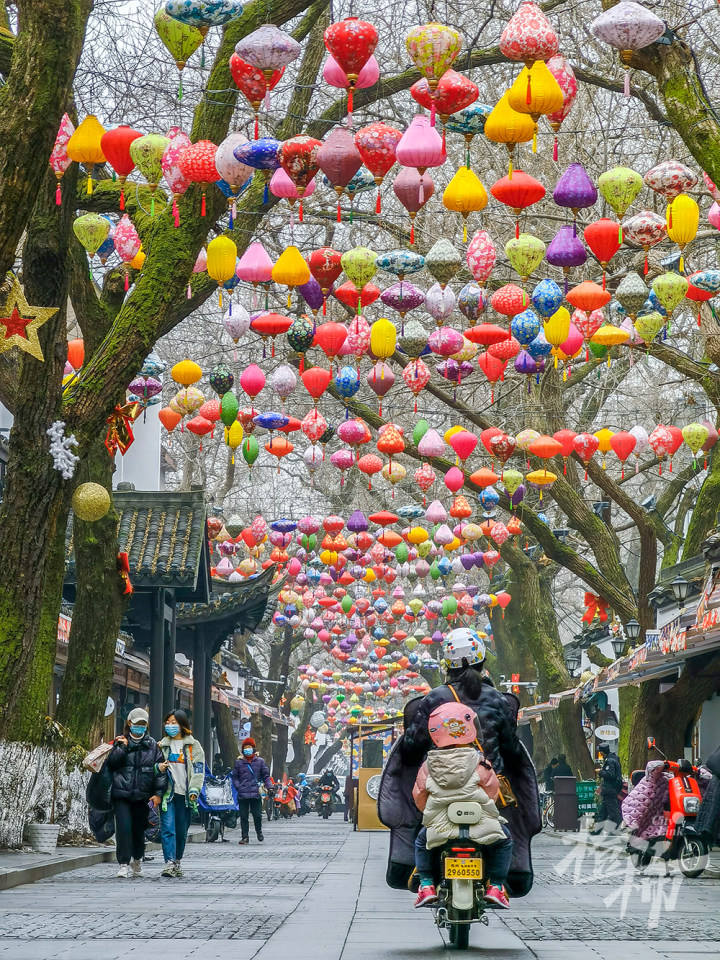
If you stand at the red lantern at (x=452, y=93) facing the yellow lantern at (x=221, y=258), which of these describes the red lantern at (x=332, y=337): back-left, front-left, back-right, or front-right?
front-right

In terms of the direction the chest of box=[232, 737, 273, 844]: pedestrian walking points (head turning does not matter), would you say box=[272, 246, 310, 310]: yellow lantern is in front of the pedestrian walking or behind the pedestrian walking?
in front

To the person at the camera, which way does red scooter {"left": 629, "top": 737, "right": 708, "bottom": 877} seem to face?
facing the viewer and to the right of the viewer

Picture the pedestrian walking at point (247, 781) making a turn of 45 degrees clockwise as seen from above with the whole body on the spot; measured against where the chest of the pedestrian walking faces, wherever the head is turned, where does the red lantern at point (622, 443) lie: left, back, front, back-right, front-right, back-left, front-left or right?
left

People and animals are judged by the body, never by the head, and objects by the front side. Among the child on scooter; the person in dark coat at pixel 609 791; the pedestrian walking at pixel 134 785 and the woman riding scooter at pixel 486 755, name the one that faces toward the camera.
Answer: the pedestrian walking

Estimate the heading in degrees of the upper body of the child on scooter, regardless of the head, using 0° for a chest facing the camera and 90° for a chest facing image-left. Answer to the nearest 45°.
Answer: approximately 180°

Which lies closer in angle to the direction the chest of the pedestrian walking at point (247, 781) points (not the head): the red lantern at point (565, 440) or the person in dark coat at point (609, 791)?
the red lantern

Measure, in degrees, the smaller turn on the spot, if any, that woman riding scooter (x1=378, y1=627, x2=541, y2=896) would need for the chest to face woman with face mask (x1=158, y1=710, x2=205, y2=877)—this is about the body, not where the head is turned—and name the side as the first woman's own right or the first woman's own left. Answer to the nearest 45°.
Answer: approximately 45° to the first woman's own left

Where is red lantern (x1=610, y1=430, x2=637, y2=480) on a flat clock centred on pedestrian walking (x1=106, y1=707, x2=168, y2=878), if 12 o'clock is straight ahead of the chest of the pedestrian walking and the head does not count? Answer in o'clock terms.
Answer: The red lantern is roughly at 8 o'clock from the pedestrian walking.

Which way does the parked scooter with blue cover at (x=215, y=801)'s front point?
toward the camera

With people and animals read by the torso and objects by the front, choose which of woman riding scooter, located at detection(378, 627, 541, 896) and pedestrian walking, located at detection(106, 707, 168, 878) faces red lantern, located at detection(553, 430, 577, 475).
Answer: the woman riding scooter

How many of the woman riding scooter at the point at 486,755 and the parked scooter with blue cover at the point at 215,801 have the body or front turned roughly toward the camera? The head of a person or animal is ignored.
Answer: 1

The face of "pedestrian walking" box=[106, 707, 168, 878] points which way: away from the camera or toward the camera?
toward the camera

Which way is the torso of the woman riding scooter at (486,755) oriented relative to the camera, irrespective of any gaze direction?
away from the camera

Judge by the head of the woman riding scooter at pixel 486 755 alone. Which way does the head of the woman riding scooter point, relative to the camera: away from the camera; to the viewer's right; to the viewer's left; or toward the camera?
away from the camera
